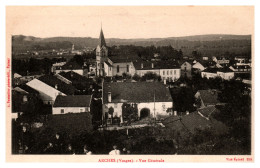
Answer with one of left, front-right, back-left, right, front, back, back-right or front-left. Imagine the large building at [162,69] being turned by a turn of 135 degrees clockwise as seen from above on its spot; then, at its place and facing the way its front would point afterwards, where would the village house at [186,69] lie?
back

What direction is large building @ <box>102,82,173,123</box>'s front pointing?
toward the camera

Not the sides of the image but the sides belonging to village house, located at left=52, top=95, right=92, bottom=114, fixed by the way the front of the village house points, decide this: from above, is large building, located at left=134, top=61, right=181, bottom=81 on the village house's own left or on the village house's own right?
on the village house's own left

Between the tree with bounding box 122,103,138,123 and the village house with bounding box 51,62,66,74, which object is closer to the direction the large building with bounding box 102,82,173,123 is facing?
the tree

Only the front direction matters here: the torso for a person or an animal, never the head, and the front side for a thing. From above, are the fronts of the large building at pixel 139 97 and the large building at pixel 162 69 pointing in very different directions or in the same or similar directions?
same or similar directions

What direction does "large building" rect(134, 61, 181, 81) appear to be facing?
toward the camera

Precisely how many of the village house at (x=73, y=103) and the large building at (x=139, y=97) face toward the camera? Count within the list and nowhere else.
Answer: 2

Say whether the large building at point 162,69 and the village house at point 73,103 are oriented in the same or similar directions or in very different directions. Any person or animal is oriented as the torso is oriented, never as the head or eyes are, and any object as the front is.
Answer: same or similar directions

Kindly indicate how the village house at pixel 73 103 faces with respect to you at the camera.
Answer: facing the viewer

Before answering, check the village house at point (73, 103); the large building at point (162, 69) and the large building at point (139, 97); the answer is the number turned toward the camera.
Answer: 3
